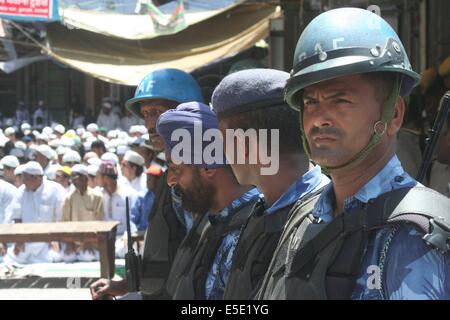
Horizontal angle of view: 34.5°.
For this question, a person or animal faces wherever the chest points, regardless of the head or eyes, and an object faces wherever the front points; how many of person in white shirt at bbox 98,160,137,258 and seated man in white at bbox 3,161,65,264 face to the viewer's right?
0

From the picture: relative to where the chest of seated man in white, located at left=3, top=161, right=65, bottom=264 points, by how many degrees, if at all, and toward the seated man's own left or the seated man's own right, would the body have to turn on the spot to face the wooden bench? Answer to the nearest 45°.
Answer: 0° — they already face it

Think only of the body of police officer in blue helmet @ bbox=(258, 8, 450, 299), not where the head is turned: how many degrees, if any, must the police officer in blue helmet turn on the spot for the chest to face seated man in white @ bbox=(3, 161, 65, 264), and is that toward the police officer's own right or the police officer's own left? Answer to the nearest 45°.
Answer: approximately 90° to the police officer's own right

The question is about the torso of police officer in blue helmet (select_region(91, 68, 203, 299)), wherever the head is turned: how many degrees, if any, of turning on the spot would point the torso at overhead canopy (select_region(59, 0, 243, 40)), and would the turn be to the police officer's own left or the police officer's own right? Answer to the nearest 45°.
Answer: approximately 135° to the police officer's own right

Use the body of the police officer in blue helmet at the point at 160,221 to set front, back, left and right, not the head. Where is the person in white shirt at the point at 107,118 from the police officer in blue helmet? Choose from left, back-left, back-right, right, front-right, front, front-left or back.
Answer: back-right

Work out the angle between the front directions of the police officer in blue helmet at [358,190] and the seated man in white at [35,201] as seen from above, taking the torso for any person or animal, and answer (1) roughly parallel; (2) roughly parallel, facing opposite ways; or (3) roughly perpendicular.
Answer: roughly perpendicular
